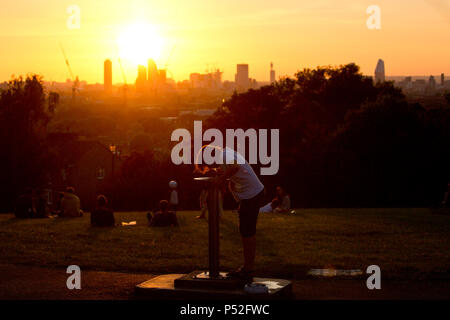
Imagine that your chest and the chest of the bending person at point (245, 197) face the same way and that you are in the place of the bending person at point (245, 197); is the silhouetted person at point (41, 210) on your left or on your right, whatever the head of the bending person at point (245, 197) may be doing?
on your right

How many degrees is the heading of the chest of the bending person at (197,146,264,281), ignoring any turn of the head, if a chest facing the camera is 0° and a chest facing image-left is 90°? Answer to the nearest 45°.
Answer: approximately 90°

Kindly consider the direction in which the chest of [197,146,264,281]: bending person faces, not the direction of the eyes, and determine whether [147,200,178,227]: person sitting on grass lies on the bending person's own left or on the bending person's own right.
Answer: on the bending person's own right

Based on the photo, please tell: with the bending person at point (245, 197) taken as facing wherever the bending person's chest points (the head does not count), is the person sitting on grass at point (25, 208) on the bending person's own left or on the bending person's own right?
on the bending person's own right
